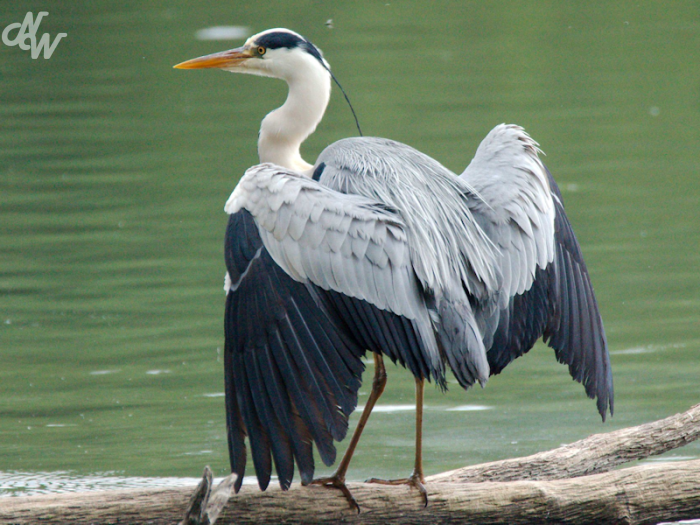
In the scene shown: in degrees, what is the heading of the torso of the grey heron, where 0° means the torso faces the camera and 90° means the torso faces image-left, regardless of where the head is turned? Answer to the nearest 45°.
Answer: approximately 135°
